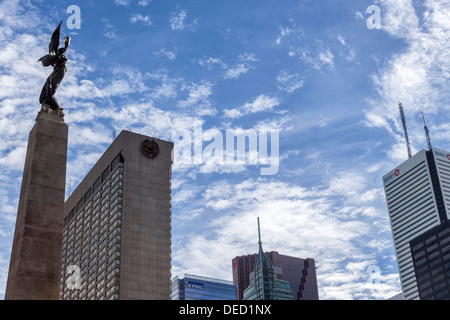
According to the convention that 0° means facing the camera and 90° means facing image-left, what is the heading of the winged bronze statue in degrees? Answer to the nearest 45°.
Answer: approximately 270°
